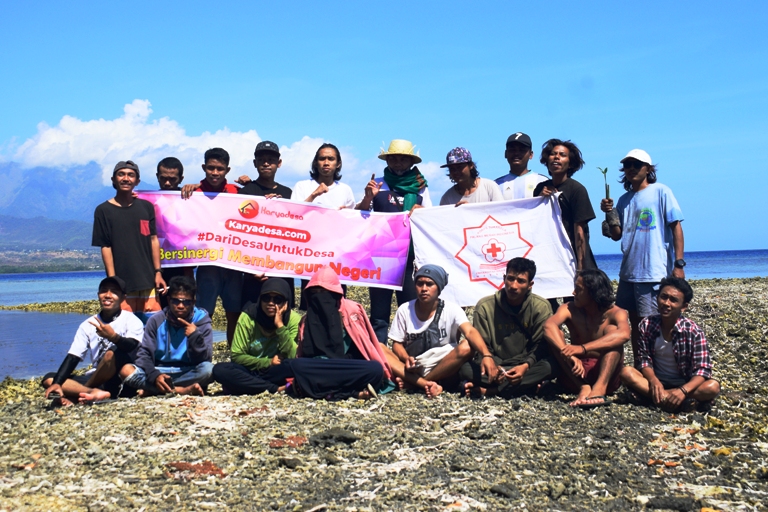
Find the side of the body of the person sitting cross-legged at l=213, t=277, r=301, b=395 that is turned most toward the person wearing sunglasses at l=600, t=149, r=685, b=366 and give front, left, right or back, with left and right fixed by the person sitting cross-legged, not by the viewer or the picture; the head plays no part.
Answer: left

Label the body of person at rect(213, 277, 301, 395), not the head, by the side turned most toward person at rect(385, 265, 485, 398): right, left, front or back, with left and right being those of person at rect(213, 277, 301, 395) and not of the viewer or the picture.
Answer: left

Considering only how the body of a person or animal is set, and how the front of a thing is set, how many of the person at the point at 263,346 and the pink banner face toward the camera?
2

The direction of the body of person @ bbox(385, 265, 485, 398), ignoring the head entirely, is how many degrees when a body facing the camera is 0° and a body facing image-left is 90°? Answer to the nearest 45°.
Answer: approximately 0°

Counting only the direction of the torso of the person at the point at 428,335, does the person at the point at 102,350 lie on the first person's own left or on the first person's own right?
on the first person's own right

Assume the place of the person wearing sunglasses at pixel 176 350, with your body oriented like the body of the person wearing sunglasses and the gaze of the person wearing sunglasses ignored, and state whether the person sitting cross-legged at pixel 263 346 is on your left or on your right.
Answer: on your left

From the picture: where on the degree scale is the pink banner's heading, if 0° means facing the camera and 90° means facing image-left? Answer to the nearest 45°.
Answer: approximately 0°
